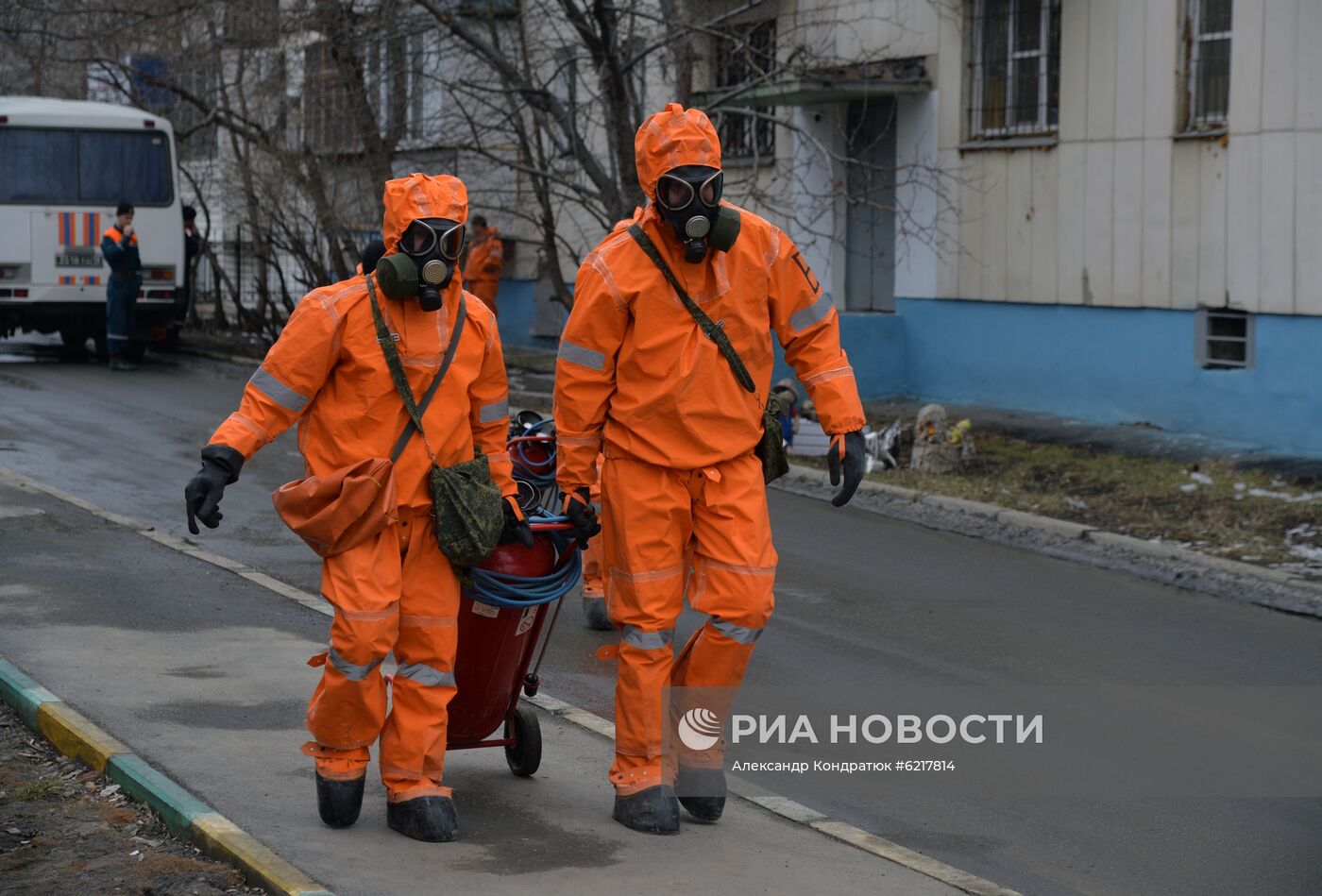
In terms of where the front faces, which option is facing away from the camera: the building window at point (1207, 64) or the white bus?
the white bus

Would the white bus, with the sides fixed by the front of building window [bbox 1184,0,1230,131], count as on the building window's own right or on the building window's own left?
on the building window's own right

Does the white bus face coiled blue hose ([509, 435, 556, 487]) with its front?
no

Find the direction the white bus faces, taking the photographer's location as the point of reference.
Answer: facing away from the viewer

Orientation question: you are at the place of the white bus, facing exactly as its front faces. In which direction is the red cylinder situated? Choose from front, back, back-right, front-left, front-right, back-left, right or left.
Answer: back

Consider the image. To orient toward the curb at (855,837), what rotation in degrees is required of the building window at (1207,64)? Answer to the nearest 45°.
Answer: approximately 45° to its left

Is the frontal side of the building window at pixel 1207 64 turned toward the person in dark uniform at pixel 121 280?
no

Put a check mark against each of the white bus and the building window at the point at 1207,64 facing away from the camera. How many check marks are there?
1

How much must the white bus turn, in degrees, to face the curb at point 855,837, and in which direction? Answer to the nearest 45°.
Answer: approximately 180°

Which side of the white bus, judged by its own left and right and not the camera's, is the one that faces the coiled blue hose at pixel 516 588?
back

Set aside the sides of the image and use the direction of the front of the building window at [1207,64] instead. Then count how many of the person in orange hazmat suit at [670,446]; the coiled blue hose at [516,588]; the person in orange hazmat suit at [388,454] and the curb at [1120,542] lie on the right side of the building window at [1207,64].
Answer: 0

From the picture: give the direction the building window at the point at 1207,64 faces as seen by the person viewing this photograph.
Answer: facing the viewer and to the left of the viewer

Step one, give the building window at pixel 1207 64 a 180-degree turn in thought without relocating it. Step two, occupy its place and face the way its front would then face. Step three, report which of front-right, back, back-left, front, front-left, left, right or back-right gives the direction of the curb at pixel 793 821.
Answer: back-right

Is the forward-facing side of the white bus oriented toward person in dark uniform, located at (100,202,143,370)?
no

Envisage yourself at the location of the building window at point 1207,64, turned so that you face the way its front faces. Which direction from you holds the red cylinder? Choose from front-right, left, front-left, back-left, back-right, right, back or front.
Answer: front-left

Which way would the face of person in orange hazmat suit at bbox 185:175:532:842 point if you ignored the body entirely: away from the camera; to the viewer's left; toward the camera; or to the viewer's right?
toward the camera

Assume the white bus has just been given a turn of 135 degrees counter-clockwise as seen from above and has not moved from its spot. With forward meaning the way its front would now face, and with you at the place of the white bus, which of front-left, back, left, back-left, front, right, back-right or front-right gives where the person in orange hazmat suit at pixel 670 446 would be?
front-left
